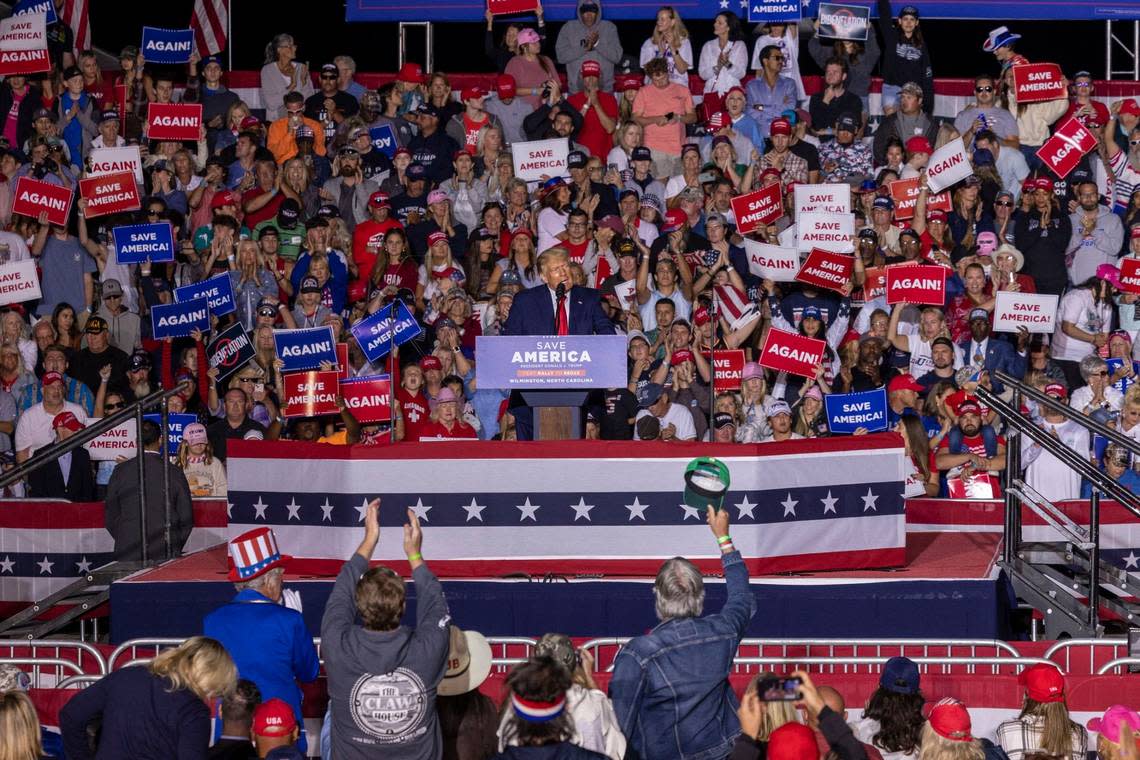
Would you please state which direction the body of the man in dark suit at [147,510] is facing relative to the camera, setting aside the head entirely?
away from the camera

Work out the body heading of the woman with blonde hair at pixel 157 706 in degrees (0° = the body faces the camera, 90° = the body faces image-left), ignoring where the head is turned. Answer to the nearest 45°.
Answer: approximately 225°

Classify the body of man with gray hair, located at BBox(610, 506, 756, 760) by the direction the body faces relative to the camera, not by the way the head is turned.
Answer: away from the camera

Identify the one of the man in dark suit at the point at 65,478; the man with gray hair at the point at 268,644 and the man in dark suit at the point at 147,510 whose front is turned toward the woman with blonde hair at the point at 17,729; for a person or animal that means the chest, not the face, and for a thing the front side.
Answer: the man in dark suit at the point at 65,478

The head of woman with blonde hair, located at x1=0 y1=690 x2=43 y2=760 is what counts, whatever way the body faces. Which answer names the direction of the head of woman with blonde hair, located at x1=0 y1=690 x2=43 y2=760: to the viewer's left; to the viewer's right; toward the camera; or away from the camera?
away from the camera

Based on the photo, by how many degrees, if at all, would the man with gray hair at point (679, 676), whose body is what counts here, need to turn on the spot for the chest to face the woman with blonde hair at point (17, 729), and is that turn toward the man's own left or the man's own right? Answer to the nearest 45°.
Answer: approximately 90° to the man's own left

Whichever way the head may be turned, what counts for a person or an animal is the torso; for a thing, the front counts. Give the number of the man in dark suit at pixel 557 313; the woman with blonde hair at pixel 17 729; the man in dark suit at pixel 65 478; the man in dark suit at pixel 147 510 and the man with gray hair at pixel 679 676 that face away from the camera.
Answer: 3

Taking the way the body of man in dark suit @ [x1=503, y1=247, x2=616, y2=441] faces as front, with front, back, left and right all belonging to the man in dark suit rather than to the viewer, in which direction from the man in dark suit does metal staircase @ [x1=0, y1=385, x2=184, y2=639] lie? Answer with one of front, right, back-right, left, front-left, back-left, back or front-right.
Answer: right

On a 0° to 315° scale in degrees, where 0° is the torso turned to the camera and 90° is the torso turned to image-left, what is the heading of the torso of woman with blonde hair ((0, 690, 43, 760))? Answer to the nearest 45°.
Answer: approximately 180°

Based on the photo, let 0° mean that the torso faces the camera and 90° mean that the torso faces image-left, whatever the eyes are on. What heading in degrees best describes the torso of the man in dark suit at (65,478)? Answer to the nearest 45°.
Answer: approximately 0°

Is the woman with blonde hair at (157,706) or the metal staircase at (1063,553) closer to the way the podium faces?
the woman with blonde hair

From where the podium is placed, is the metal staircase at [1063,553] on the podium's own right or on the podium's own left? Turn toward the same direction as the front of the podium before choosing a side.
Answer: on the podium's own left

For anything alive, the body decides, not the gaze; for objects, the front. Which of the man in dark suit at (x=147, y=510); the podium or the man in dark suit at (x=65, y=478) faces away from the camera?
the man in dark suit at (x=147, y=510)

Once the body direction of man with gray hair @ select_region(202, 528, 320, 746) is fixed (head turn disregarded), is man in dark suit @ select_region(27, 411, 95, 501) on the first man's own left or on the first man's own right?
on the first man's own left
